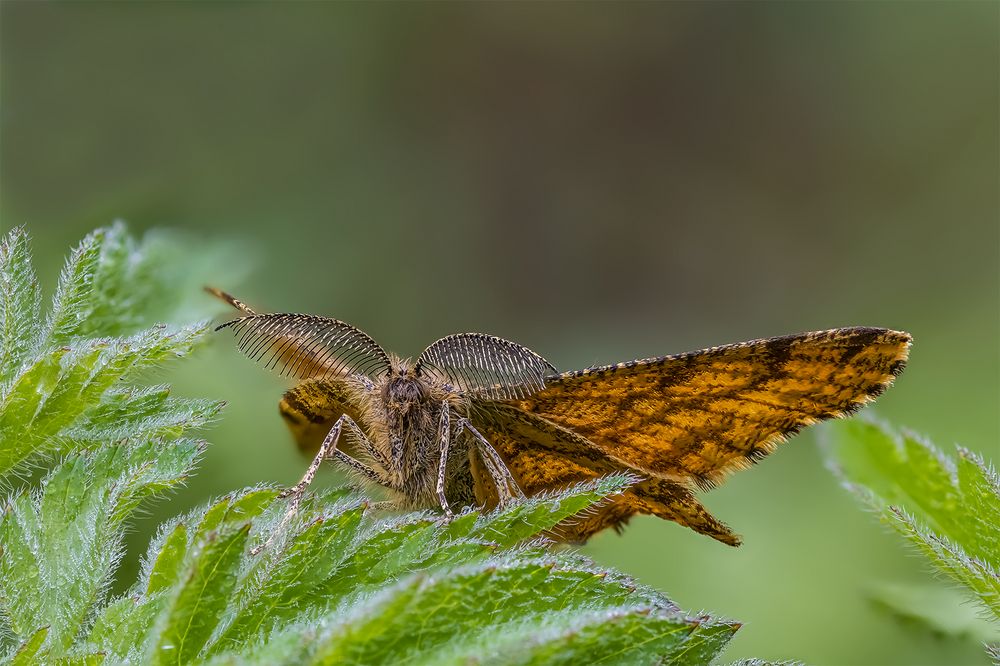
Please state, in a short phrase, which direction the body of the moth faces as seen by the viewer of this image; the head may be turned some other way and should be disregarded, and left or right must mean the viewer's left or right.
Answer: facing the viewer

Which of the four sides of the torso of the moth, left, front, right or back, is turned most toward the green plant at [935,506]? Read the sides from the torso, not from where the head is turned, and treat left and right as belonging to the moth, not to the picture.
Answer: left
